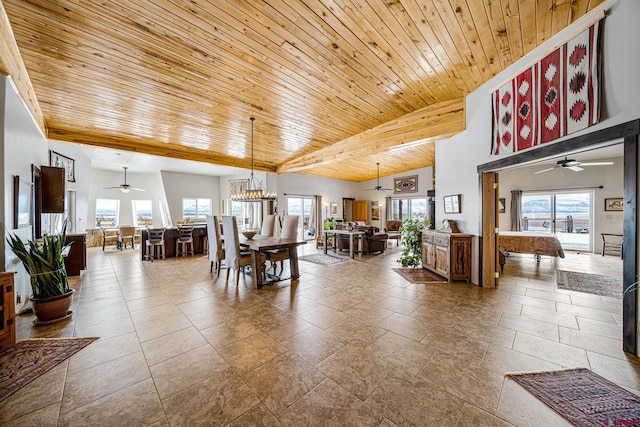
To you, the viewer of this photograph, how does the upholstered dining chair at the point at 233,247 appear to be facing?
facing away from the viewer and to the right of the viewer

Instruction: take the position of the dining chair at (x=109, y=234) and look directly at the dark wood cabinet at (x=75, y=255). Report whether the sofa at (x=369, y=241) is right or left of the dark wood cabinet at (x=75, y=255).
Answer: left

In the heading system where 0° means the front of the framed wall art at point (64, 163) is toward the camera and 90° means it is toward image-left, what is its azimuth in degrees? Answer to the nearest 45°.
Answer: approximately 315°

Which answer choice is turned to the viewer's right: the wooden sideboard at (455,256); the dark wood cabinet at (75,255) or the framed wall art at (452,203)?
the dark wood cabinet

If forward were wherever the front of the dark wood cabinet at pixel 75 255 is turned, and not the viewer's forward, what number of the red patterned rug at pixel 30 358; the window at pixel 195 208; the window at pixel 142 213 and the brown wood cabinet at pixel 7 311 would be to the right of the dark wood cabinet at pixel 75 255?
2

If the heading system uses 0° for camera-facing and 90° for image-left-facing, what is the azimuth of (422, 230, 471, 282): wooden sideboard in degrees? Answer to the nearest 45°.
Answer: approximately 45°

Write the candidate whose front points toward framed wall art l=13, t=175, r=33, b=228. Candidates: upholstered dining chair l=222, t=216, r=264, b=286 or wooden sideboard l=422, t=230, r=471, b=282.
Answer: the wooden sideboard

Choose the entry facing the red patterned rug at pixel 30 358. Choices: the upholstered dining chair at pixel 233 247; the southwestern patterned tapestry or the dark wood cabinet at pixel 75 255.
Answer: the southwestern patterned tapestry

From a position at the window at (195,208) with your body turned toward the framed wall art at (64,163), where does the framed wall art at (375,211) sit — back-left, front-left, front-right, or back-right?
back-left
